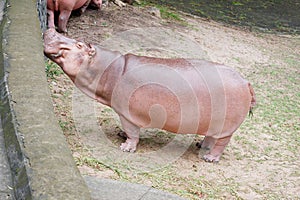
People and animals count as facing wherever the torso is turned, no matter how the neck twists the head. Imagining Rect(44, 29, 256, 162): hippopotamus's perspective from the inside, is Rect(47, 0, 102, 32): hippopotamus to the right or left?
on its right

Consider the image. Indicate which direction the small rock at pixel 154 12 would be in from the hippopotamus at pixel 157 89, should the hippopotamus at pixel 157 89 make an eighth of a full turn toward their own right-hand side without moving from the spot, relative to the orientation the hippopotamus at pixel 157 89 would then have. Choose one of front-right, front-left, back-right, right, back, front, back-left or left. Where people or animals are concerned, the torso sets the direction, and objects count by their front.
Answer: front-right

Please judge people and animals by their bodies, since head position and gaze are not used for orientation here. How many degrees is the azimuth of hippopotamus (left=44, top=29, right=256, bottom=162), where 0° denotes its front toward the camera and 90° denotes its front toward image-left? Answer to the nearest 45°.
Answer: approximately 90°
